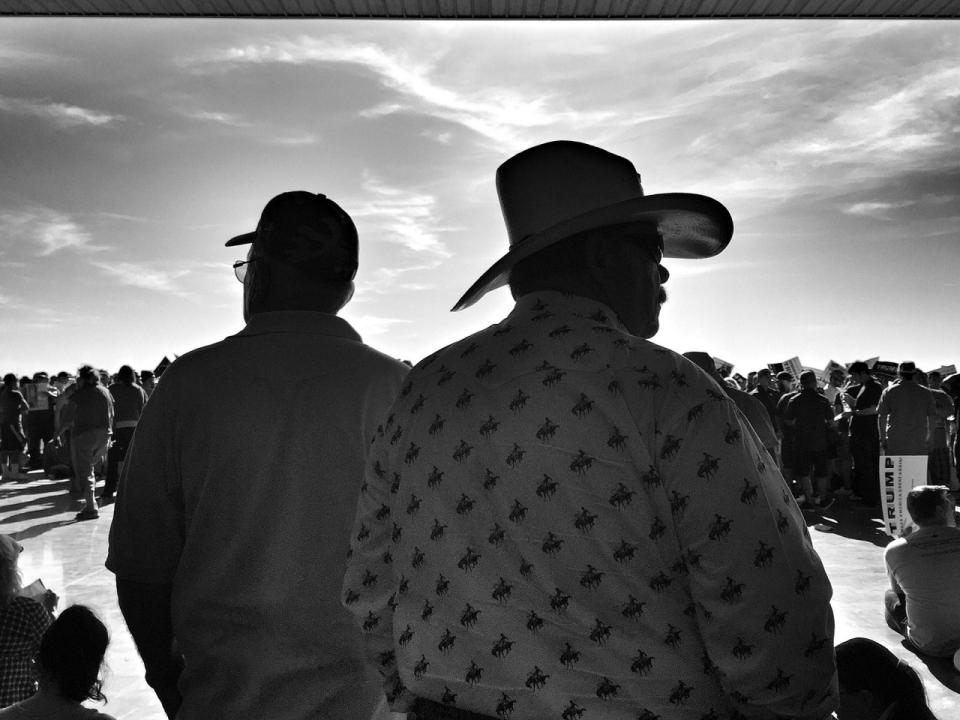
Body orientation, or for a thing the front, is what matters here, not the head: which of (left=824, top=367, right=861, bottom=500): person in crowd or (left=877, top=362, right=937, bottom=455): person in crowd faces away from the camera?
(left=877, top=362, right=937, bottom=455): person in crowd

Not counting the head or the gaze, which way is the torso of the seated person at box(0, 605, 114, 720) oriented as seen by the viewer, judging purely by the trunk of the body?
away from the camera

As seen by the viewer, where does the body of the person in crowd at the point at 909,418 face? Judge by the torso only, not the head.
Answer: away from the camera

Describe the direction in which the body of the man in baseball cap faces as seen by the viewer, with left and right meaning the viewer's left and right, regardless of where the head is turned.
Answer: facing away from the viewer

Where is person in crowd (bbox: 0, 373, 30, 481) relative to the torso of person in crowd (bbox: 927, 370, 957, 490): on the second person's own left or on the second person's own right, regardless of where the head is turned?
on the second person's own left

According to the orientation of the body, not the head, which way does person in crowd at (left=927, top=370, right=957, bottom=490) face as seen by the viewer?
away from the camera

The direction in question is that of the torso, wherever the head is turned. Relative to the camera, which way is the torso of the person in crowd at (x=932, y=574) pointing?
away from the camera

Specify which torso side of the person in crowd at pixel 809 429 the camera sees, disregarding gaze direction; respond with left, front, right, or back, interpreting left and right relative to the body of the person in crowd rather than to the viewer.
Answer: back

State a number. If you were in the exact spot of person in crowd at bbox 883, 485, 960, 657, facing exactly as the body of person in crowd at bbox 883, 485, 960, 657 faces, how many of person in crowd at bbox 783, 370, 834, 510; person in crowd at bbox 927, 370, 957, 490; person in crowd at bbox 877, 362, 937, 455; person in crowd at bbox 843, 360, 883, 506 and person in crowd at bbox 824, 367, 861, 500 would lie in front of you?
5

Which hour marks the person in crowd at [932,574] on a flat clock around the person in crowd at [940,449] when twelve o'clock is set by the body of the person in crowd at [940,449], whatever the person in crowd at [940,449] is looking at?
the person in crowd at [932,574] is roughly at 6 o'clock from the person in crowd at [940,449].
